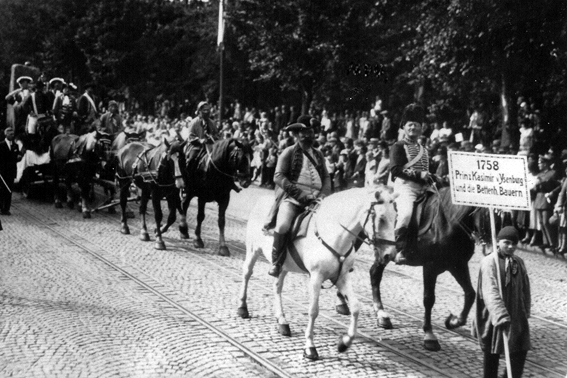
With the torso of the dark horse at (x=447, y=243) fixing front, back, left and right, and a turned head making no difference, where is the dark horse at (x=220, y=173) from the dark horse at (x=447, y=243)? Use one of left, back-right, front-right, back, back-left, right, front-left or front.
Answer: back

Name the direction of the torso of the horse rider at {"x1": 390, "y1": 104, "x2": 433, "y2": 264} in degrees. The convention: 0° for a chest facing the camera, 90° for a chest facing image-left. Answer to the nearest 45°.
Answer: approximately 315°

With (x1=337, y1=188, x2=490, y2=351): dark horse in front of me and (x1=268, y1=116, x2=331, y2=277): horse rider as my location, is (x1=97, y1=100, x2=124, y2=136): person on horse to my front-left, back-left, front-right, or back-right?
back-left

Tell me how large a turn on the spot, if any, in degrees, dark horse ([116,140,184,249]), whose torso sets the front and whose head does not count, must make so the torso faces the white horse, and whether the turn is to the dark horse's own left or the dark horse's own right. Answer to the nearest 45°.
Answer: approximately 45° to the dark horse's own right

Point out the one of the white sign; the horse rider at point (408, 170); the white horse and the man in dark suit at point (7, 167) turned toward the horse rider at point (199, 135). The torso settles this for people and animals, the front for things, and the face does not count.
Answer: the man in dark suit

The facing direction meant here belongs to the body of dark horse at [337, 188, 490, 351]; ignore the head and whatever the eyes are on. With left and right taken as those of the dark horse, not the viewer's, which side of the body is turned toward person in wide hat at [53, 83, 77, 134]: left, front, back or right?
back

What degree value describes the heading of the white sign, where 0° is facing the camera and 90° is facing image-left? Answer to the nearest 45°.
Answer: approximately 0°

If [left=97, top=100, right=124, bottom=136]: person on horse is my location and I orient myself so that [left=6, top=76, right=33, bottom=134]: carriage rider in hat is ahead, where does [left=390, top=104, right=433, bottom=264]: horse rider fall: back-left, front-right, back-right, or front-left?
back-left

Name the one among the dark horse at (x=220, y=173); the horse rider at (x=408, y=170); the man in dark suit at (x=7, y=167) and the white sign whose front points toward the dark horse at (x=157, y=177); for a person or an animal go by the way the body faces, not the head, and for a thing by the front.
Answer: the man in dark suit

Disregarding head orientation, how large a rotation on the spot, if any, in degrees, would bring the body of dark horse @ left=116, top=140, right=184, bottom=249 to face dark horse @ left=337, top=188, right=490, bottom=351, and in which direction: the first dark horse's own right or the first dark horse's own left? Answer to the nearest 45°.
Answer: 0° — it already faces it
